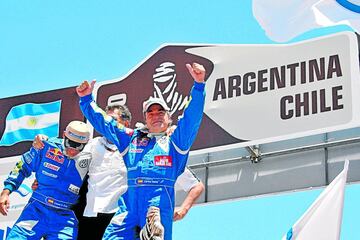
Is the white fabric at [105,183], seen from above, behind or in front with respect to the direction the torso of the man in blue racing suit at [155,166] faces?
behind

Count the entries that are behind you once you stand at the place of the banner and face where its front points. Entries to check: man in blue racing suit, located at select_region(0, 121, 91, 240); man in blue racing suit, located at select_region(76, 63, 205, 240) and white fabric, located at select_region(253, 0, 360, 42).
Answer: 0

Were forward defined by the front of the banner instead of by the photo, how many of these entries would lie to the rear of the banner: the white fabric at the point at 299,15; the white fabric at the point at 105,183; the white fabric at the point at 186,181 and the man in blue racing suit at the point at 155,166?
0

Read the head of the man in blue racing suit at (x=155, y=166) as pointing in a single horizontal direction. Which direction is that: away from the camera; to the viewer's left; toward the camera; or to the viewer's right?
toward the camera

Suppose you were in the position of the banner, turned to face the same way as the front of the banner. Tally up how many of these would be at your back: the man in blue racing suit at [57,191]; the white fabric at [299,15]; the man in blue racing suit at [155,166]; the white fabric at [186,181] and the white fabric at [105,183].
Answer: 0

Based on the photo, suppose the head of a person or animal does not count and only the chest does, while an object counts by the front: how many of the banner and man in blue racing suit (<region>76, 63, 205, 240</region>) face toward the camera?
2

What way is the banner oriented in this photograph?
toward the camera

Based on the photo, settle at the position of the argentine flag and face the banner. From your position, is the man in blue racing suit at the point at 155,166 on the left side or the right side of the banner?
right

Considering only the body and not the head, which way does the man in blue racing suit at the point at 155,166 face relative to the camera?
toward the camera

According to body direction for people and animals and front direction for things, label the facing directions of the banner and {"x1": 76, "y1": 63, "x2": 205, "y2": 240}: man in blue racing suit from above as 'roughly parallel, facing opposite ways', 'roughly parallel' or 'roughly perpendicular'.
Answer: roughly parallel

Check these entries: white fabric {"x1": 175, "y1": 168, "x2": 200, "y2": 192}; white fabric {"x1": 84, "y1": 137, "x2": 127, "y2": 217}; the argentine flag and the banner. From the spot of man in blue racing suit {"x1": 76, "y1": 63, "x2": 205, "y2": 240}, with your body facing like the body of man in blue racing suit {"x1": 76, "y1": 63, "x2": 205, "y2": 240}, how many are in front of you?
0
